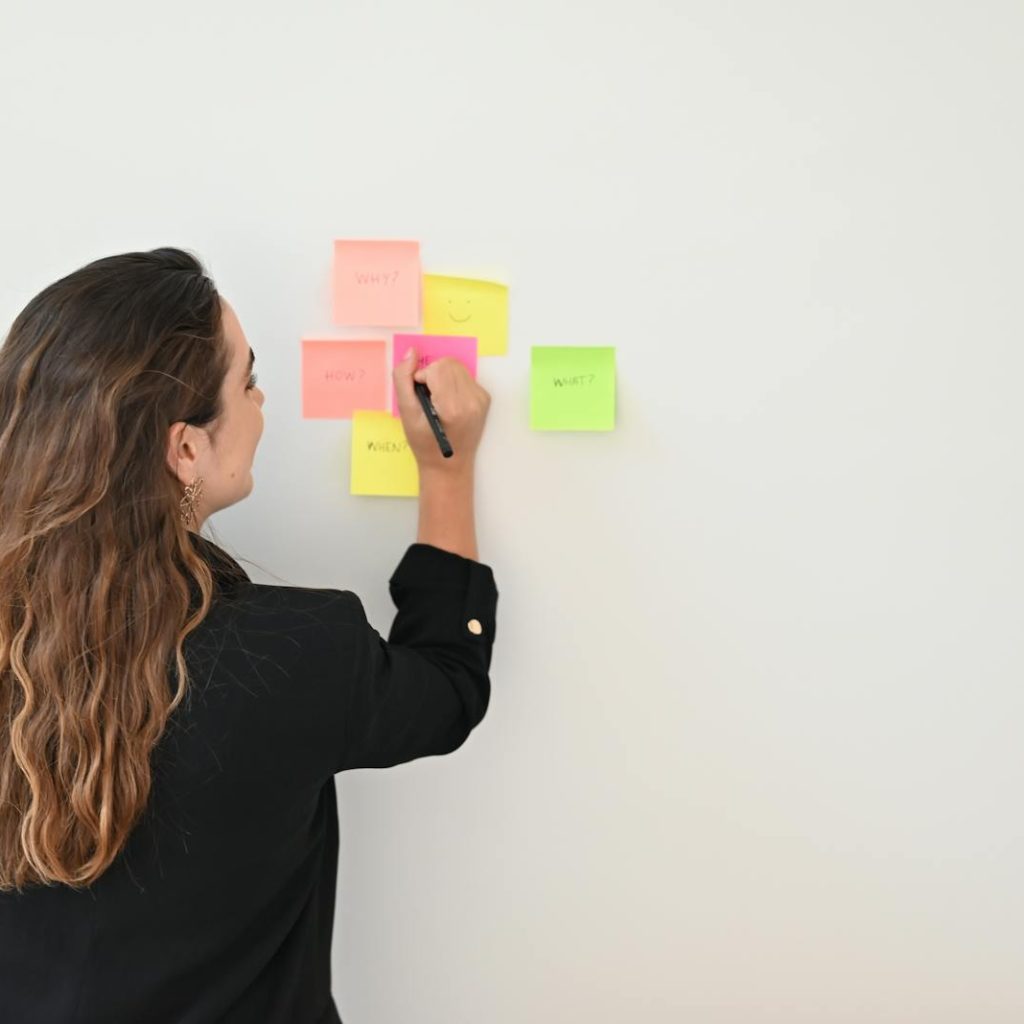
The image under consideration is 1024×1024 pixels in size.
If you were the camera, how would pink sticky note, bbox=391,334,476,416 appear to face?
facing the viewer

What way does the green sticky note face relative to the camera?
toward the camera

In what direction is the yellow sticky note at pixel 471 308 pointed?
toward the camera

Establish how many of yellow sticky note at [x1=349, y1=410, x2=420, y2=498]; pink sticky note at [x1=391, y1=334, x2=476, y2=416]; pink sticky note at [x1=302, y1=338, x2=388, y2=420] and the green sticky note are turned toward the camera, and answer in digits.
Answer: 4

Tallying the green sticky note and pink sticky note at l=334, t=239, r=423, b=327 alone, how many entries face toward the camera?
2

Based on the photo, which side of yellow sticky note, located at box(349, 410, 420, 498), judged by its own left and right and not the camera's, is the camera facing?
front

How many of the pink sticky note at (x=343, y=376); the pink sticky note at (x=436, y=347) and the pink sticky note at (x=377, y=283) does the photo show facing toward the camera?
3

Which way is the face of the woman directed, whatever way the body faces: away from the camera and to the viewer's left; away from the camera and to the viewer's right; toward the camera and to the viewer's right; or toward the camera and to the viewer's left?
away from the camera and to the viewer's right
